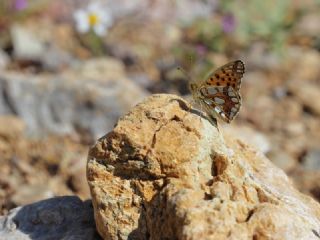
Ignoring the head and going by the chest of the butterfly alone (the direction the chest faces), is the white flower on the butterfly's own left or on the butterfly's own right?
on the butterfly's own right

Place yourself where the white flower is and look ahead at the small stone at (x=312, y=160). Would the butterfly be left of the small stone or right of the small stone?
right

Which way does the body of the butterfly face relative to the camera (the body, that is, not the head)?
to the viewer's left

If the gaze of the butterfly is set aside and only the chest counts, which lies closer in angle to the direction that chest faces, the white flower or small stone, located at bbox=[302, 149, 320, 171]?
the white flower

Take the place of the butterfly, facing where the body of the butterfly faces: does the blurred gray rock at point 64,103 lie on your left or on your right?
on your right
